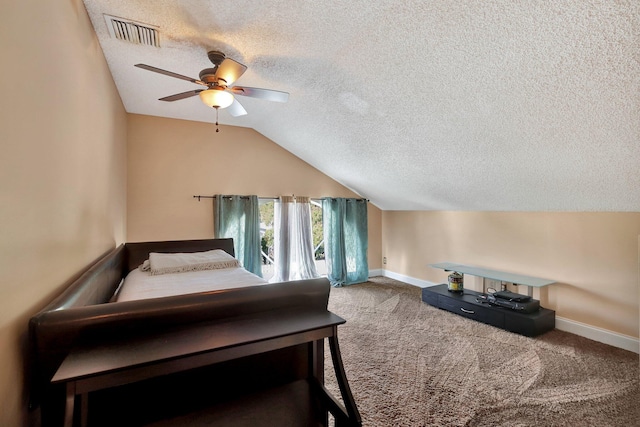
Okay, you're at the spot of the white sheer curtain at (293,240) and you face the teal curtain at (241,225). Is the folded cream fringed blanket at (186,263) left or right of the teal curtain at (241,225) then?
left

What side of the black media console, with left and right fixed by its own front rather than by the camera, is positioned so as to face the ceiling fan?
front

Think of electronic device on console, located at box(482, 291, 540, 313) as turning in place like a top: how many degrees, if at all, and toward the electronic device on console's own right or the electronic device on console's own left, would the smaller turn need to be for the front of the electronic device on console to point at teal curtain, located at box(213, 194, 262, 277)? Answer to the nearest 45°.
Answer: approximately 45° to the electronic device on console's own right

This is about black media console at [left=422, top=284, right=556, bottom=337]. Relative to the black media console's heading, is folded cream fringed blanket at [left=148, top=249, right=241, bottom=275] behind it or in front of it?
in front

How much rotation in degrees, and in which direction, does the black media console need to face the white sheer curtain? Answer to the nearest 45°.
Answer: approximately 45° to its right

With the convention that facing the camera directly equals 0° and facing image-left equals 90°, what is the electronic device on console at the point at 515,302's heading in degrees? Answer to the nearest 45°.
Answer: approximately 45°

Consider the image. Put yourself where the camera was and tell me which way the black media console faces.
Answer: facing the viewer and to the left of the viewer

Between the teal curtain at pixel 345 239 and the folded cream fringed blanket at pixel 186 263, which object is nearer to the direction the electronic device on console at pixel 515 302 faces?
the folded cream fringed blanket

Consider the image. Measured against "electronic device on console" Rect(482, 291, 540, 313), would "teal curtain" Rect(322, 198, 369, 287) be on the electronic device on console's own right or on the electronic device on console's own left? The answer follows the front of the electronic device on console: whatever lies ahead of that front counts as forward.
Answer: on the electronic device on console's own right

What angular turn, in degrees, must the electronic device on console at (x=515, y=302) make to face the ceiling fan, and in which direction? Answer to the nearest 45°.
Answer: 0° — it already faces it

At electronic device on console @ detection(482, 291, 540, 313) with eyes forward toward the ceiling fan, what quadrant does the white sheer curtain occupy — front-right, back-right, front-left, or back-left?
front-right

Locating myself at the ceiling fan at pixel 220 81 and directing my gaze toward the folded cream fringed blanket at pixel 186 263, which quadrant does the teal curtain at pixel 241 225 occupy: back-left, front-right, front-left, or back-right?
front-right

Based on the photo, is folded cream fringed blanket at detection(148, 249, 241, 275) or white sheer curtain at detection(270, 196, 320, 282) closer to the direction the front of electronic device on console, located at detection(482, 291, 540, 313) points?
the folded cream fringed blanket
